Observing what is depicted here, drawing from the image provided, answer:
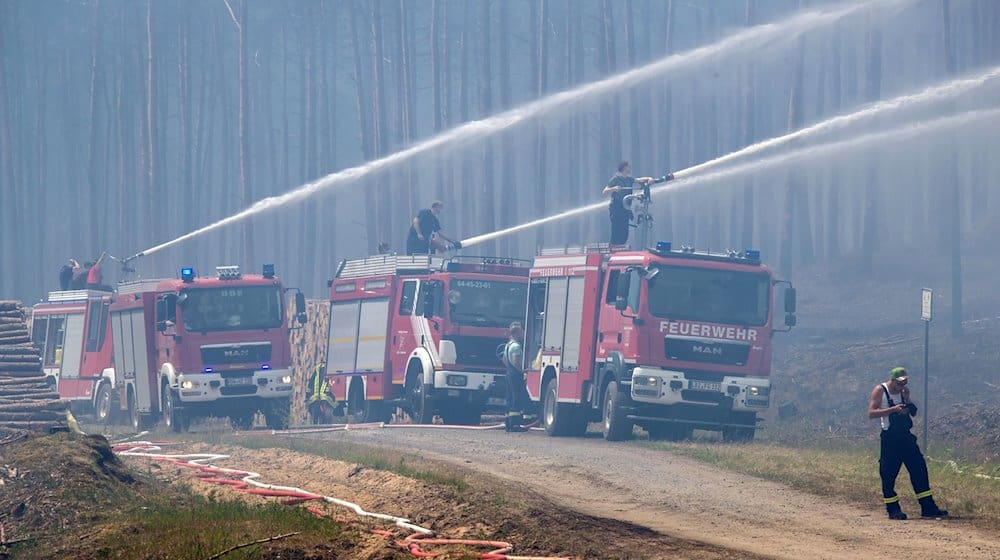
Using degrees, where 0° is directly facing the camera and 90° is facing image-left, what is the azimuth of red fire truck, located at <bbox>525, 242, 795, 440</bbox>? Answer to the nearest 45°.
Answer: approximately 315°

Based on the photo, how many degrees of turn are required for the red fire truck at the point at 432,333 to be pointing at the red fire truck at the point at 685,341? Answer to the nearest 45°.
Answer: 0° — it already faces it

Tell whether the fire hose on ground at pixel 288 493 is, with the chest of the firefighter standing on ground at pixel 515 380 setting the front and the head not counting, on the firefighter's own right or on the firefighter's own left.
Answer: on the firefighter's own right

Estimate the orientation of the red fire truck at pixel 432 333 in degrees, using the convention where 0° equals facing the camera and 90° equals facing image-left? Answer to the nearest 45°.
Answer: approximately 315°

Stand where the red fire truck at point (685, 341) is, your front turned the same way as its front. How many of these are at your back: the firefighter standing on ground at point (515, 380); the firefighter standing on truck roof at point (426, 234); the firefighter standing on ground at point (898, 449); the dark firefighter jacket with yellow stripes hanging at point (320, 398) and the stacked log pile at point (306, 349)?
4

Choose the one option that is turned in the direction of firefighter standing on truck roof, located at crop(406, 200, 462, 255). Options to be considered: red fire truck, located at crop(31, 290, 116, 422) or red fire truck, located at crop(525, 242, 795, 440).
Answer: red fire truck, located at crop(31, 290, 116, 422)

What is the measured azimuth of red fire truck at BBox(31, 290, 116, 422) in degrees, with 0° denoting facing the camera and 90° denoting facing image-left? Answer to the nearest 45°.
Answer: approximately 315°

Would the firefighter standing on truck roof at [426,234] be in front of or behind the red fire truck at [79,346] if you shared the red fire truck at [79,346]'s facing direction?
in front

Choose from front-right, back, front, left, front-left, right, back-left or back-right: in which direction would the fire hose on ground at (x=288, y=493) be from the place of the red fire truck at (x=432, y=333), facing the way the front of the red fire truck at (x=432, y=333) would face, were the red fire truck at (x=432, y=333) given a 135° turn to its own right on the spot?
left

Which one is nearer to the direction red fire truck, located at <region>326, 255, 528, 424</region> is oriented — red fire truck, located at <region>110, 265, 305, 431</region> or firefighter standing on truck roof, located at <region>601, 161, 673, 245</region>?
the firefighter standing on truck roof

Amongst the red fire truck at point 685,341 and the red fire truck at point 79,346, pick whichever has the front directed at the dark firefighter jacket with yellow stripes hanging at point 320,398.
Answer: the red fire truck at point 79,346
